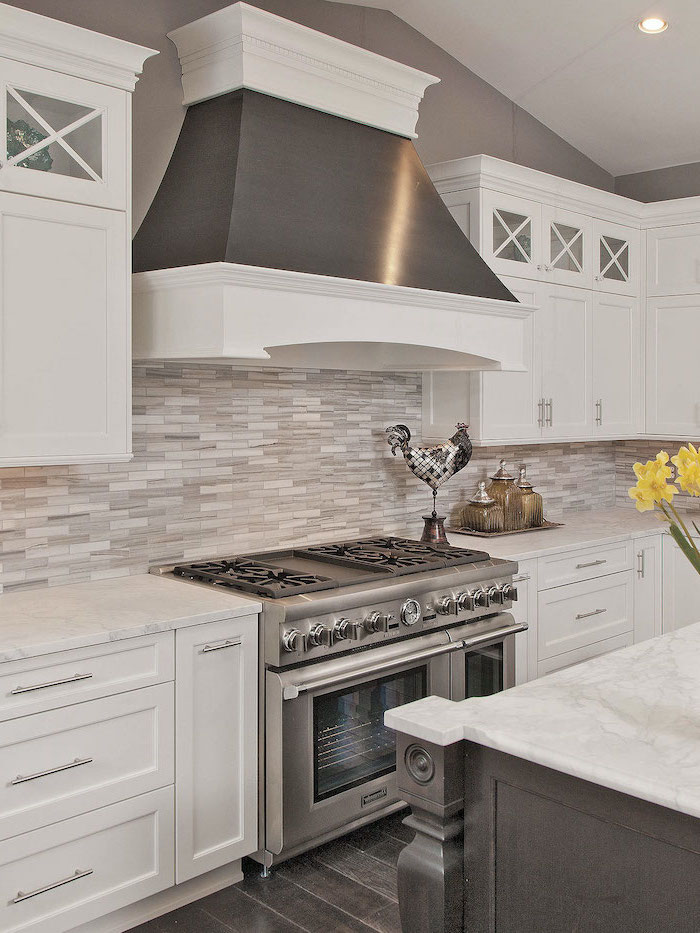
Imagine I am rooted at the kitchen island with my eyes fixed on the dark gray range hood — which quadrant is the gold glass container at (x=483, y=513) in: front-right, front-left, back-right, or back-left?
front-right

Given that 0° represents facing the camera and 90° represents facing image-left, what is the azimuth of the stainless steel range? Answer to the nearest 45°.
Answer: approximately 315°

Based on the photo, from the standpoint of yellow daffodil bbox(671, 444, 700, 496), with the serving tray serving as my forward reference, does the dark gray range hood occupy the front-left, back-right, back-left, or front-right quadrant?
front-left

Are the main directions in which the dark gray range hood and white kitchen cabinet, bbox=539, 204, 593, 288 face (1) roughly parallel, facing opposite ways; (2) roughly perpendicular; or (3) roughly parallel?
roughly parallel

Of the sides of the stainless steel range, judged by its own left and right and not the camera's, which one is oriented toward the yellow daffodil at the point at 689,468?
front

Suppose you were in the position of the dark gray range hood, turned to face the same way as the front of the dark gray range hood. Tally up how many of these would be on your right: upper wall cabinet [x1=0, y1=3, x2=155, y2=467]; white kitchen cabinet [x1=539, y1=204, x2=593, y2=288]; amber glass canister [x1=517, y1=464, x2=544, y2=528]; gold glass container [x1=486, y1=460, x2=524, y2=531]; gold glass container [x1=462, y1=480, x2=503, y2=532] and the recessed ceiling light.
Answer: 1

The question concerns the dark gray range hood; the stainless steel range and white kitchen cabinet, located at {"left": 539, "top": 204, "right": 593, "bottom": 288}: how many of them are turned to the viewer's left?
0

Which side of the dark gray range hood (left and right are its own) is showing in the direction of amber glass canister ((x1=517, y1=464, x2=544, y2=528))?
left

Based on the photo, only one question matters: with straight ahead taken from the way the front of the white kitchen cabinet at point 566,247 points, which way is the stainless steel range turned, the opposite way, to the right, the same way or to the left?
the same way

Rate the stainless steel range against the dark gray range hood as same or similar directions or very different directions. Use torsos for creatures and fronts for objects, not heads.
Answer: same or similar directions

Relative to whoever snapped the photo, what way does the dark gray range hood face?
facing the viewer and to the right of the viewer

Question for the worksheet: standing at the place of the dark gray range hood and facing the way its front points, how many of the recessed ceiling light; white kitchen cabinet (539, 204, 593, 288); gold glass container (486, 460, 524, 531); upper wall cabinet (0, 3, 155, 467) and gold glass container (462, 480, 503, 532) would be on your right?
1

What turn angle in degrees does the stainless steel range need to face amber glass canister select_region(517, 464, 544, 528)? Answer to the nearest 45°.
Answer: approximately 90° to its left
